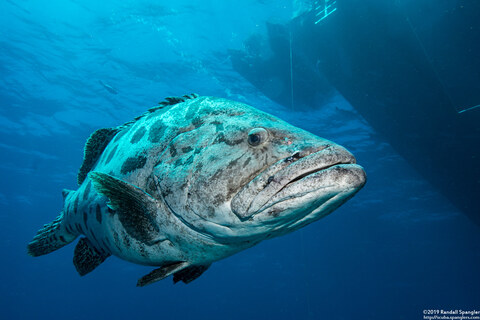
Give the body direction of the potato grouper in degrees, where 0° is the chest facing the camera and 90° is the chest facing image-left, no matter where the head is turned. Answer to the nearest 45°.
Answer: approximately 315°
